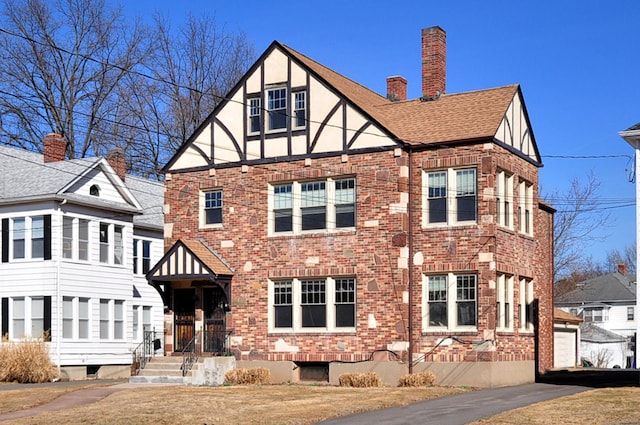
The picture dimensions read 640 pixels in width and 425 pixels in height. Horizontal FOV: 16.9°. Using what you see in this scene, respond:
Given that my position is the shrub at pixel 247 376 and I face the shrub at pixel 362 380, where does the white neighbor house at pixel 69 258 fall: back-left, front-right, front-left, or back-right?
back-left

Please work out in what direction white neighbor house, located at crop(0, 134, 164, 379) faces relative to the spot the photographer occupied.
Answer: facing the viewer and to the left of the viewer

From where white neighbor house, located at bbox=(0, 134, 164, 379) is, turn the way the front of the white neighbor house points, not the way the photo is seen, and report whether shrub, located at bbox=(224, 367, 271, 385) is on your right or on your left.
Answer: on your left

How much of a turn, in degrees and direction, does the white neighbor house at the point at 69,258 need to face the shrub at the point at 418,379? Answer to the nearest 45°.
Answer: approximately 90° to its left

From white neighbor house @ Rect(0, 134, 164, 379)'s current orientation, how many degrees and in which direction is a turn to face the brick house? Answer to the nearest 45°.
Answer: approximately 90° to its left

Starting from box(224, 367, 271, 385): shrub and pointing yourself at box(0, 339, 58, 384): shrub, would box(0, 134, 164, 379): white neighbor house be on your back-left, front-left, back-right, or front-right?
front-right

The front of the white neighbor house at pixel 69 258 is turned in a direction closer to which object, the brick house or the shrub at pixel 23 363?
the shrub
